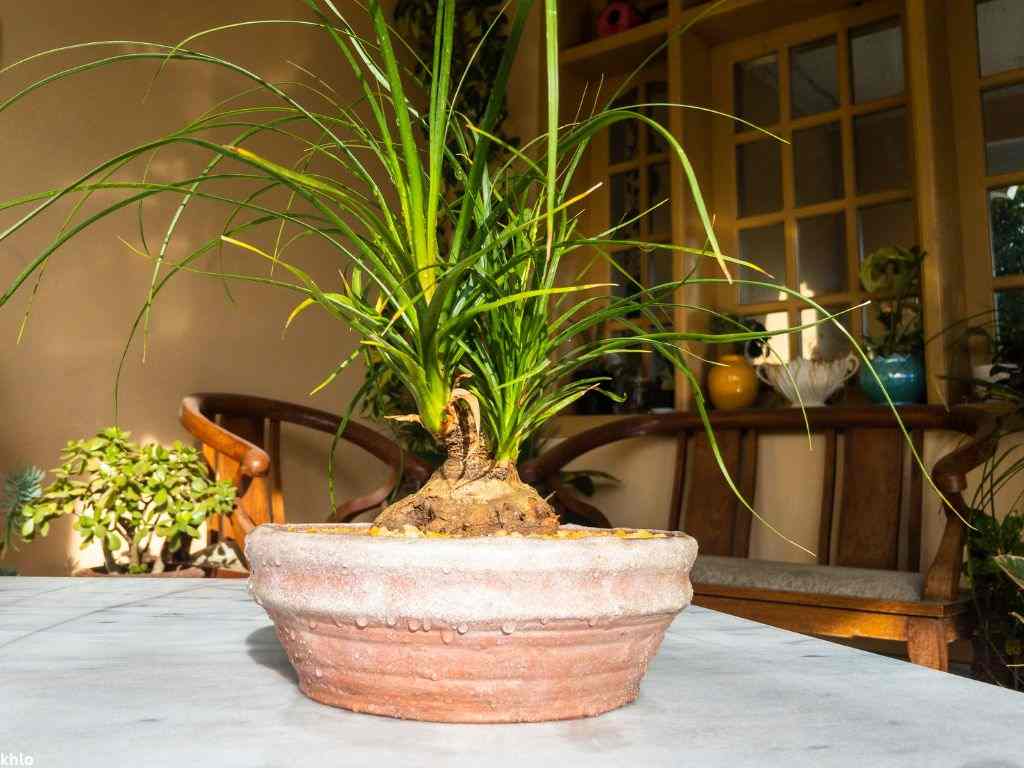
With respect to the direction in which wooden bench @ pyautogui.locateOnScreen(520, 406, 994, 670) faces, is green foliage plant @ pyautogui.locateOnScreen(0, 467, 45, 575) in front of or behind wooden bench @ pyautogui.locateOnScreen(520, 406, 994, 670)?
in front

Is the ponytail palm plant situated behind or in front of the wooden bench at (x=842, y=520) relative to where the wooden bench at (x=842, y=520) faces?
in front

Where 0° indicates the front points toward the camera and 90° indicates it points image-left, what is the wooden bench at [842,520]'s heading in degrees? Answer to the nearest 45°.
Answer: approximately 45°

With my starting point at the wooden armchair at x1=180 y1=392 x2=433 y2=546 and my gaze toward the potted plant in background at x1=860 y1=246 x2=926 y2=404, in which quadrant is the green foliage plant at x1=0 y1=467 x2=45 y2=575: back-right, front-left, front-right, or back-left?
back-right
